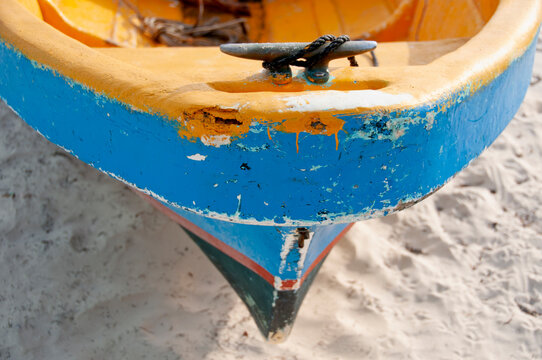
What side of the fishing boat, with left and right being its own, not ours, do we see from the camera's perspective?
front
